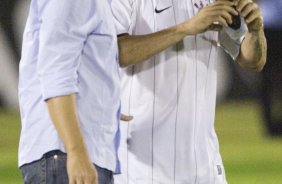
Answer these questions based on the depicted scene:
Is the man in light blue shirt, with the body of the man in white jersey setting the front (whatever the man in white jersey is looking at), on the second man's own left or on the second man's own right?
on the second man's own right
